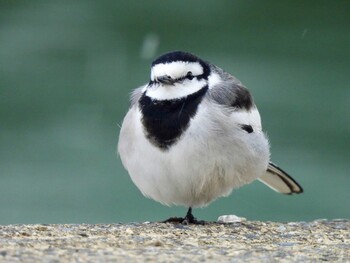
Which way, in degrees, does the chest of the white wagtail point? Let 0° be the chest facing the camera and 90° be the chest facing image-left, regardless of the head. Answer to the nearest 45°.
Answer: approximately 45°
